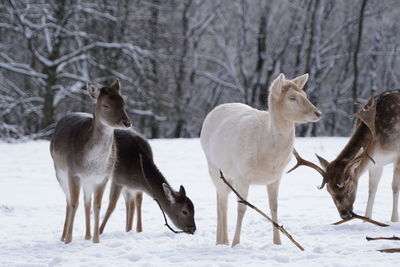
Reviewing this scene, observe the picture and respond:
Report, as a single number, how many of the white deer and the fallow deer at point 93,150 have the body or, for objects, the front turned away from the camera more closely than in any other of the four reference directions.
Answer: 0

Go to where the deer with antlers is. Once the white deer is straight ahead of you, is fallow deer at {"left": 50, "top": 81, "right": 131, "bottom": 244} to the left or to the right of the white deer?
right

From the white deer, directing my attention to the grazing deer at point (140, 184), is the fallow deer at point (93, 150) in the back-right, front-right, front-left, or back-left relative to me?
front-left

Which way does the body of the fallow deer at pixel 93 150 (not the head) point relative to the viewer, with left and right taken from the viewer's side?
facing the viewer and to the right of the viewer

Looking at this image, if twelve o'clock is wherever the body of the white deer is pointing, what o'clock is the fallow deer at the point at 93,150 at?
The fallow deer is roughly at 5 o'clock from the white deer.

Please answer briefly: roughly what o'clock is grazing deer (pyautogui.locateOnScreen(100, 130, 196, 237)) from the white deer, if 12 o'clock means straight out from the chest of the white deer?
The grazing deer is roughly at 6 o'clock from the white deer.

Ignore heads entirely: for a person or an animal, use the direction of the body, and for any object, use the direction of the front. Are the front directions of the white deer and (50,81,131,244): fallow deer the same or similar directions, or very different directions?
same or similar directions

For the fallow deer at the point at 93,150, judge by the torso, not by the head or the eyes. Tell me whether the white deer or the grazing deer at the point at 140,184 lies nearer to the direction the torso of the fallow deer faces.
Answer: the white deer

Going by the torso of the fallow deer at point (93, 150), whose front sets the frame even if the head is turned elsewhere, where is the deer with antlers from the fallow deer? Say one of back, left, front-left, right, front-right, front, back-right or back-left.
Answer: front-left

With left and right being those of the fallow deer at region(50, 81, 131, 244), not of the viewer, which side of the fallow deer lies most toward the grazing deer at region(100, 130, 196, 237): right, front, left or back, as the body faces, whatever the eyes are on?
left
